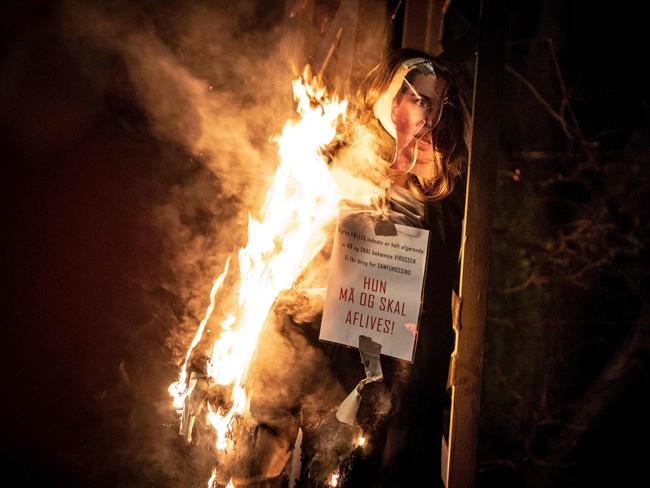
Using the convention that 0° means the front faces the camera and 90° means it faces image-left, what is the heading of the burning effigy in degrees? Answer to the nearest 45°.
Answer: approximately 0°

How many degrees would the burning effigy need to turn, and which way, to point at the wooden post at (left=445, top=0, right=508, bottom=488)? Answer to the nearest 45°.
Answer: approximately 45° to its left
